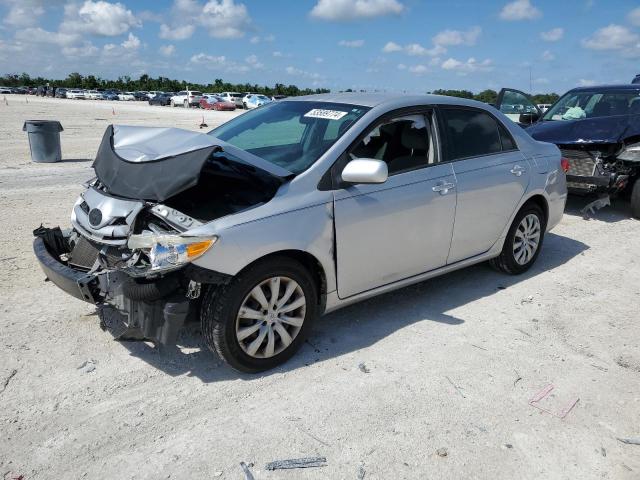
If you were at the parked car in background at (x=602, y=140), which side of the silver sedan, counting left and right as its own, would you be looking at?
back

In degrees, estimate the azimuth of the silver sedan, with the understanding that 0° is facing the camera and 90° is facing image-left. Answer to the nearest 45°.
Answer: approximately 45°

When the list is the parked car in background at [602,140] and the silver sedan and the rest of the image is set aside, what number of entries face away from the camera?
0
